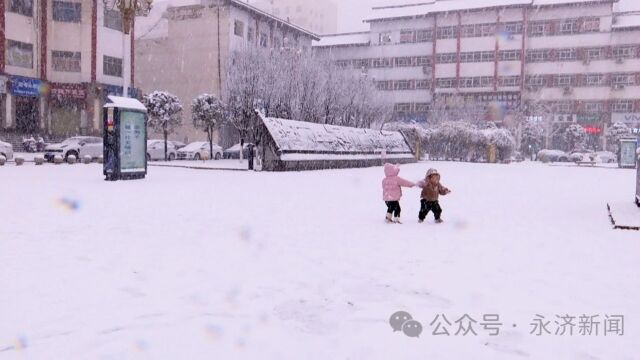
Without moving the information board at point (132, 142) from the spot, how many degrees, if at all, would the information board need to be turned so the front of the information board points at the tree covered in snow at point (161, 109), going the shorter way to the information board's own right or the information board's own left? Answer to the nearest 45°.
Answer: approximately 180°

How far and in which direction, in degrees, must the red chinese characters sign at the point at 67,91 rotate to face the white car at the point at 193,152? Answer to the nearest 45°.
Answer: approximately 45° to its left

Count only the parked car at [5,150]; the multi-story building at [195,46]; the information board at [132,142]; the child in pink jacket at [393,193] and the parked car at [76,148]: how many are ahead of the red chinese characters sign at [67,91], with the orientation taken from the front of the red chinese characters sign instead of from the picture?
4

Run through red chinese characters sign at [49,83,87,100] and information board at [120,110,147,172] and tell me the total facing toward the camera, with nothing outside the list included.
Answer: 2

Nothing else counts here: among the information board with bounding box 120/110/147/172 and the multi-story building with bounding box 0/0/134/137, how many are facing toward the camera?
2

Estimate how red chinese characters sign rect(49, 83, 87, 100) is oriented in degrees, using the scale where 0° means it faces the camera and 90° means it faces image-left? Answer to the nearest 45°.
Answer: approximately 0°

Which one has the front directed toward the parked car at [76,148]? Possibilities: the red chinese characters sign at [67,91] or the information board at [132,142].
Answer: the red chinese characters sign

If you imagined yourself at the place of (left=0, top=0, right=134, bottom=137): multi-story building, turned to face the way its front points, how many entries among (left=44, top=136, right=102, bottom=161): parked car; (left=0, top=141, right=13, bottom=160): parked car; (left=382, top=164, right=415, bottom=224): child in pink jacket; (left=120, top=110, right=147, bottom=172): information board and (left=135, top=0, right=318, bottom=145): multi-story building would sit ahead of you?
4

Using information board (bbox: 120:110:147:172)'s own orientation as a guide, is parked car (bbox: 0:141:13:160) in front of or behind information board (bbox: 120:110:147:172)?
behind

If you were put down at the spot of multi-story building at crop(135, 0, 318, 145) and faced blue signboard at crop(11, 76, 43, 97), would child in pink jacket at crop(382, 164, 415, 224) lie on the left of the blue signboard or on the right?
left

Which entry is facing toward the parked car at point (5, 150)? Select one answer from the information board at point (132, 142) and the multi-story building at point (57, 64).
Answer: the multi-story building
